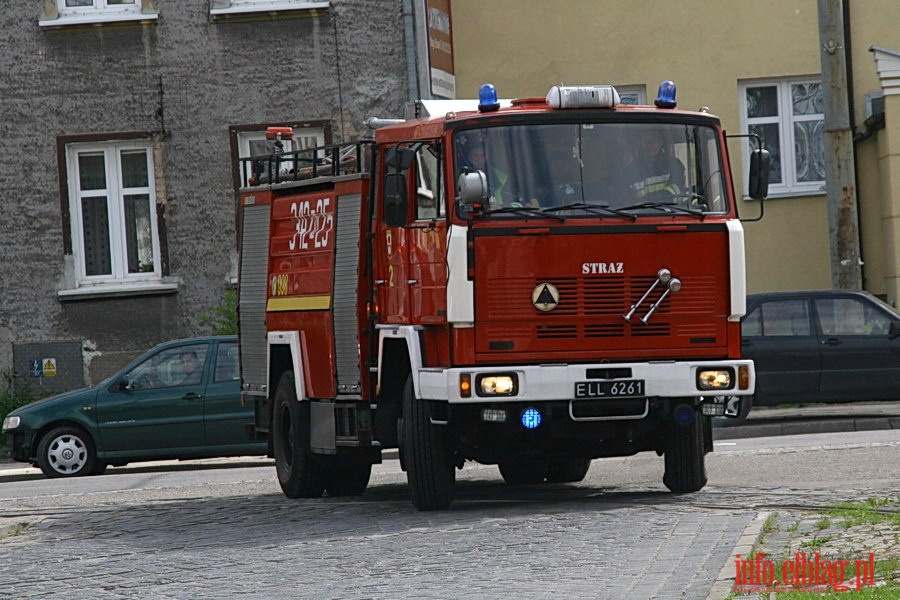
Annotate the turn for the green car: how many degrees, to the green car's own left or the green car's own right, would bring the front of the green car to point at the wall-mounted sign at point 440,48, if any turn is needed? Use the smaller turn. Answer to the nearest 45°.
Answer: approximately 135° to the green car's own right

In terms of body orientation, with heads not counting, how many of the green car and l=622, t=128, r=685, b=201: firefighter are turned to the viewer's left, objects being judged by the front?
1

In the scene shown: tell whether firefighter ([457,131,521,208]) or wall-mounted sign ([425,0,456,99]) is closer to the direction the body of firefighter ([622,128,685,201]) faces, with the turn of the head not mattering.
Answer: the firefighter

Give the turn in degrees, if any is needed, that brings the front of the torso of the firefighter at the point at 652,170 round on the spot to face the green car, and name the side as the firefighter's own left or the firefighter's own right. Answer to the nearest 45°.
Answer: approximately 135° to the firefighter's own right

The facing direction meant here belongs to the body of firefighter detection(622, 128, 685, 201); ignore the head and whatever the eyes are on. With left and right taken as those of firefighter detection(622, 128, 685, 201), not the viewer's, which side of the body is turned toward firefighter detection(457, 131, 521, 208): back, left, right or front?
right

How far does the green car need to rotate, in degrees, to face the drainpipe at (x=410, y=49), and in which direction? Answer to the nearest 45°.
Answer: approximately 135° to its right

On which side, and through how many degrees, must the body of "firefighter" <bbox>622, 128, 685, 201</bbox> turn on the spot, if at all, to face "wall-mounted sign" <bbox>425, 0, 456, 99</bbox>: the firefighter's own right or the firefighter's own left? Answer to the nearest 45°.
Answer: approximately 180°

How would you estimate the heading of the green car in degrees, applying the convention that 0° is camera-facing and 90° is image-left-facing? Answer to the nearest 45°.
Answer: approximately 90°

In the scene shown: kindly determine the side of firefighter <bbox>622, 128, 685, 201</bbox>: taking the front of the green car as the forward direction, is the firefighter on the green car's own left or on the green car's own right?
on the green car's own left

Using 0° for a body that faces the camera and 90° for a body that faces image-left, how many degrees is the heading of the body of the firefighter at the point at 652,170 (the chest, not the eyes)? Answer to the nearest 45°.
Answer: approximately 0°

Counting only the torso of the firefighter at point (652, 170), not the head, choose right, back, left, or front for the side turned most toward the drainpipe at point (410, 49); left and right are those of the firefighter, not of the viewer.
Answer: back
